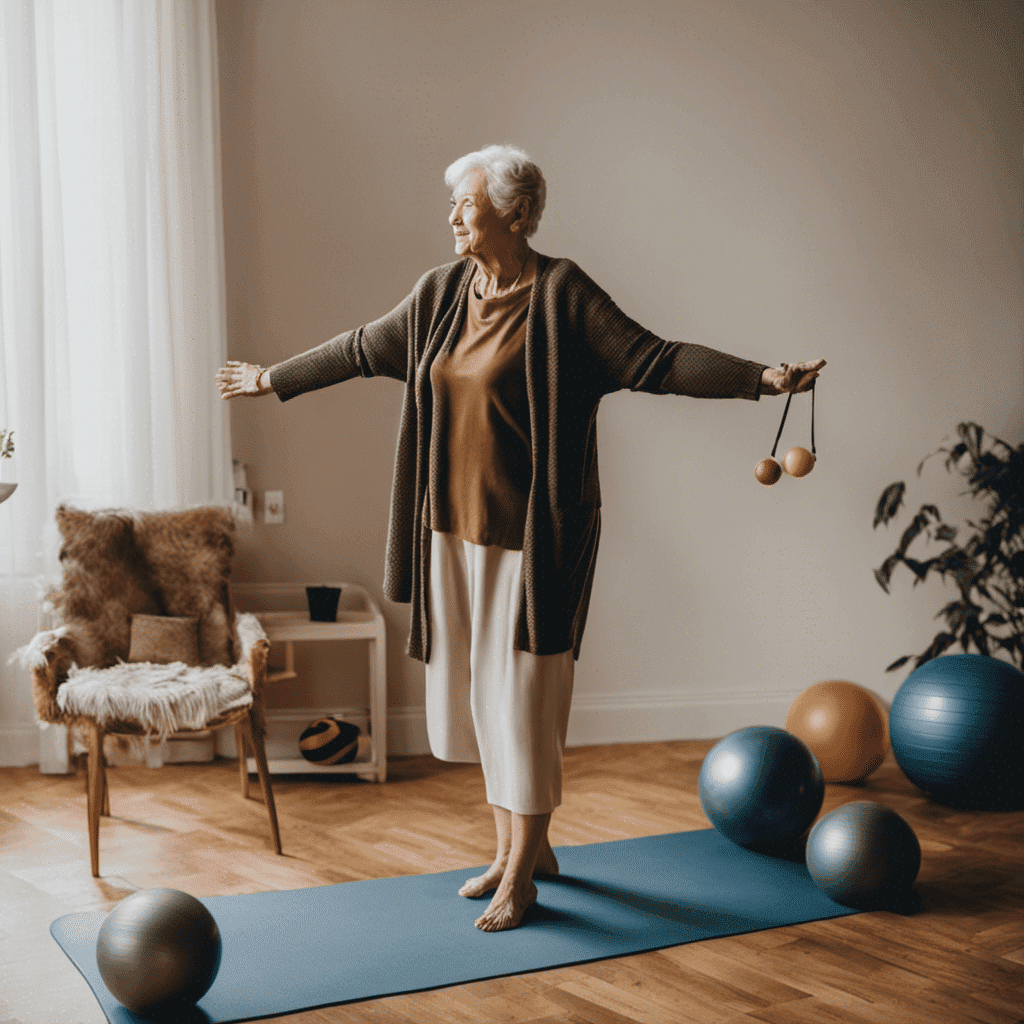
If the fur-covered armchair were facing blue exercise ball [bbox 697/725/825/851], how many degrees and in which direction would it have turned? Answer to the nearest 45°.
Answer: approximately 45° to its left

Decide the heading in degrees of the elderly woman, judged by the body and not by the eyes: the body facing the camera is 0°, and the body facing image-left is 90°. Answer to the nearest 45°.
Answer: approximately 45°

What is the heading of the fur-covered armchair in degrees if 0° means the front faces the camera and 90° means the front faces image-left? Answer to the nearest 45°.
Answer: approximately 0°

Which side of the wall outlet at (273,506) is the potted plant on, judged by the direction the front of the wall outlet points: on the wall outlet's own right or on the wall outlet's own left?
on the wall outlet's own left

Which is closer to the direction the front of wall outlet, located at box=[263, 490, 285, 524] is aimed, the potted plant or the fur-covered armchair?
the fur-covered armchair

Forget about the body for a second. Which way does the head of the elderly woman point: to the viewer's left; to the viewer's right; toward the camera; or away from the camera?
to the viewer's left

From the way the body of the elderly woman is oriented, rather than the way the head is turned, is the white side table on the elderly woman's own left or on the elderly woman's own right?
on the elderly woman's own right

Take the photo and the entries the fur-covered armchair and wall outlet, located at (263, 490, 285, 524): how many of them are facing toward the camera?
2

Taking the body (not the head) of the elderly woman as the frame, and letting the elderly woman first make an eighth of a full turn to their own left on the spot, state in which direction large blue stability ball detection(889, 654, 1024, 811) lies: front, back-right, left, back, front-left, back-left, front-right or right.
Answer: back-left
